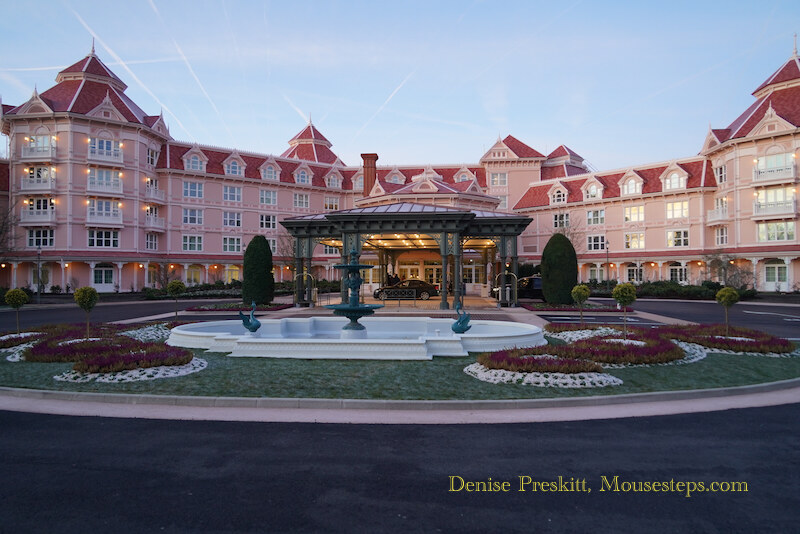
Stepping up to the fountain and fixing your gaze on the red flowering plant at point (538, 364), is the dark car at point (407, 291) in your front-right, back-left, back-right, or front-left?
back-left

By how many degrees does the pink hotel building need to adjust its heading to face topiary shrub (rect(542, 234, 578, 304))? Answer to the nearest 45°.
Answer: approximately 45° to its left

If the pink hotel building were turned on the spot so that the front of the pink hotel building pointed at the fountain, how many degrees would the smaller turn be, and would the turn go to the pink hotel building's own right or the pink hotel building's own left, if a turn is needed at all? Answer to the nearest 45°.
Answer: approximately 45° to the pink hotel building's own left

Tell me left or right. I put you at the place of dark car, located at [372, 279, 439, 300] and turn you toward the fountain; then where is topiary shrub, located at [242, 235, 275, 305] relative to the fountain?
right

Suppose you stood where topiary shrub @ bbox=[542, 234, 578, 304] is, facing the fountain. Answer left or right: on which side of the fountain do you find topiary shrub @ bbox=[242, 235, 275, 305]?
right

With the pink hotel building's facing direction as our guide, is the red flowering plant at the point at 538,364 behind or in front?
in front

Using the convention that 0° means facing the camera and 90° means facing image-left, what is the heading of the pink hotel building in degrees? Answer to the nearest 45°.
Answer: approximately 0°

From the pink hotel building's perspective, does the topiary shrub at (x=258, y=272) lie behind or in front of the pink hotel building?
in front
